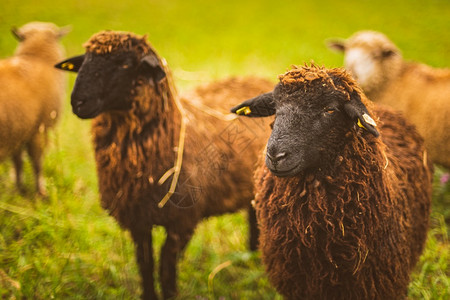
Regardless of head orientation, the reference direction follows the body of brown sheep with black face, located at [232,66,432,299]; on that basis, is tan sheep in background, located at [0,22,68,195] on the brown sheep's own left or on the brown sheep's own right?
on the brown sheep's own right

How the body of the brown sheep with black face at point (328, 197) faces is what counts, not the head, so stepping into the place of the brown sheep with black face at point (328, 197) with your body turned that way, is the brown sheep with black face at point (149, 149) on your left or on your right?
on your right

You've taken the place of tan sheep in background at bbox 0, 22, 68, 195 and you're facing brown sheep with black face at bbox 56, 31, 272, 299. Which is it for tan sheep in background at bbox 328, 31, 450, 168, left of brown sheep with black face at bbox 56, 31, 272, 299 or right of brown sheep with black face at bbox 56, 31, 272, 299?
left

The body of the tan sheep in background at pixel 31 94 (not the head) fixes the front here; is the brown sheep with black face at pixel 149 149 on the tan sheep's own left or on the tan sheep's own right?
on the tan sheep's own right

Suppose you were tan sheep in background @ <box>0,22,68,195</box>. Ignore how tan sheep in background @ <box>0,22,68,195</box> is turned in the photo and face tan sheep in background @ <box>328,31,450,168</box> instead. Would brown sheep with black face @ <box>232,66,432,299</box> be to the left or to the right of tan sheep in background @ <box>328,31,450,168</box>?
right

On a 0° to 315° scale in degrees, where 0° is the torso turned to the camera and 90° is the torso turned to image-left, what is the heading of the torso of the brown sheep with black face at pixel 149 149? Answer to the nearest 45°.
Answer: approximately 45°

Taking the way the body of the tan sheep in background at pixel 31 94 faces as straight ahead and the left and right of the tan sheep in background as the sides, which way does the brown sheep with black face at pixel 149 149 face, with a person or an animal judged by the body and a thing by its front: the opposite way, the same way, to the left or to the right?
the opposite way

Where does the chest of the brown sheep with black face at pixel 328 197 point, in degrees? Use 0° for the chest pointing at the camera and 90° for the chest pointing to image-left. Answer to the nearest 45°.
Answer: approximately 45°

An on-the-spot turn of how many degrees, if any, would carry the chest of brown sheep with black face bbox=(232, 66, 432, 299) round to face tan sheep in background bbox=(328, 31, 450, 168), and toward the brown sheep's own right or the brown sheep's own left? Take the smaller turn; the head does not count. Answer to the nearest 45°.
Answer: approximately 135° to the brown sheep's own right

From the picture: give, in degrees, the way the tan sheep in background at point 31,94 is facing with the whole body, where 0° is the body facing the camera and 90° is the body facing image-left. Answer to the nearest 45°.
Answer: approximately 225°

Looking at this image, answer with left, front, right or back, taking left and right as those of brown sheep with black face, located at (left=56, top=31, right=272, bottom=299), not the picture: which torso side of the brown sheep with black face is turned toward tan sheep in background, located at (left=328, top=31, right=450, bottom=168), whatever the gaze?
back
